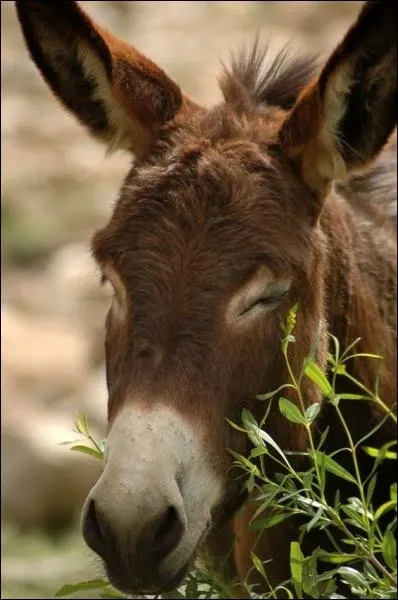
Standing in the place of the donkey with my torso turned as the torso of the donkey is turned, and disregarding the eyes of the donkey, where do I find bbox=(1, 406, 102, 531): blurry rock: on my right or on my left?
on my right

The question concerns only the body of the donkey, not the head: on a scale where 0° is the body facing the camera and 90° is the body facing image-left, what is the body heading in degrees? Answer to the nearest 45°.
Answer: approximately 45°
